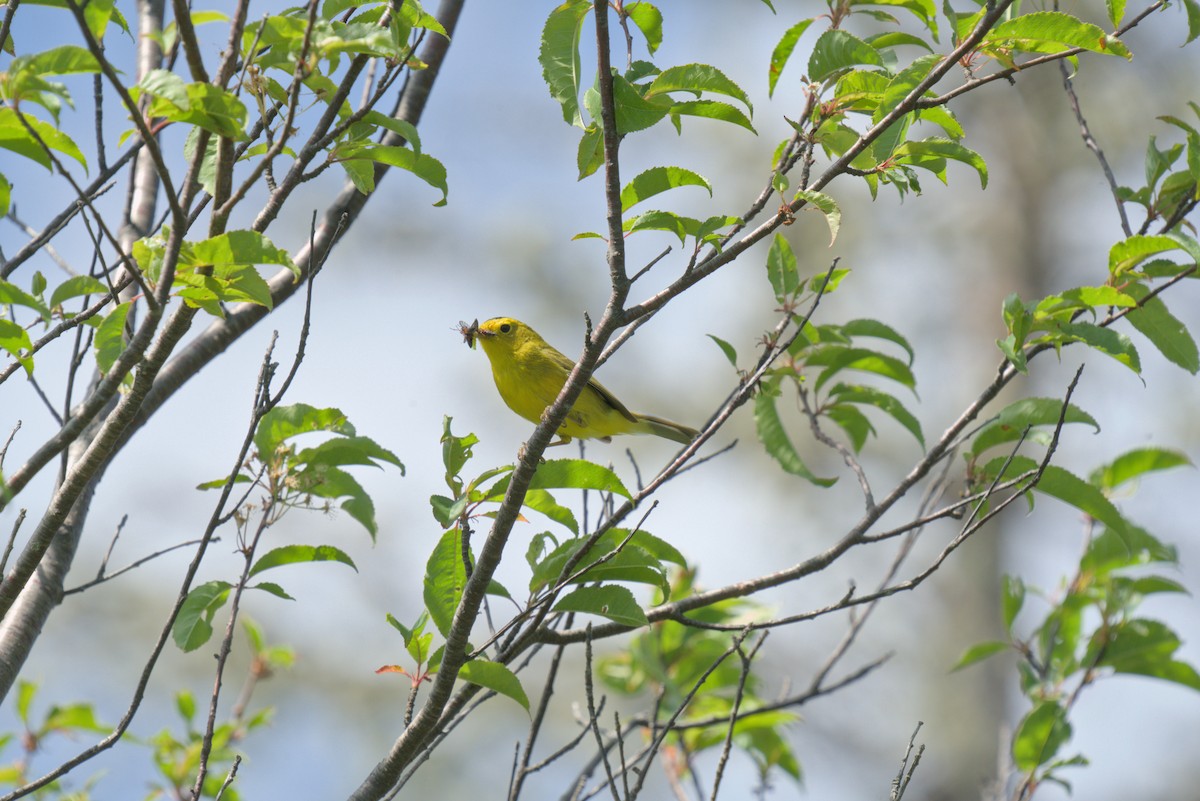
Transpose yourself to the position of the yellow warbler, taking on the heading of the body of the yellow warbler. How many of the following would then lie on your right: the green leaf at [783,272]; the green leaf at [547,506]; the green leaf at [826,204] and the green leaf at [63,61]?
0

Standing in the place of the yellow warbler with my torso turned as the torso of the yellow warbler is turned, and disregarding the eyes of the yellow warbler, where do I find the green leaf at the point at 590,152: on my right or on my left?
on my left

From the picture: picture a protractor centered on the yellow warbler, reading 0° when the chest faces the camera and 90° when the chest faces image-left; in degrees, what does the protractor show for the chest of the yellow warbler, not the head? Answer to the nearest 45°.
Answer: approximately 90°

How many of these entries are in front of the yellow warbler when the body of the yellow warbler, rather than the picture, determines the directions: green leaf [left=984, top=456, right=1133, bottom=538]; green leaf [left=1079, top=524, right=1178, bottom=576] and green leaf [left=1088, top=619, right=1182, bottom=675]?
0

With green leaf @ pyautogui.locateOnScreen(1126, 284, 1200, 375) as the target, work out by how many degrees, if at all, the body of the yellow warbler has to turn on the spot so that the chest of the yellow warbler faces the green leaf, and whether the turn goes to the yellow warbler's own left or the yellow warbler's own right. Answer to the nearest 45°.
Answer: approximately 135° to the yellow warbler's own left

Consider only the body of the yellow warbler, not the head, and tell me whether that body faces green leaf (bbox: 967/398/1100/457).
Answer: no

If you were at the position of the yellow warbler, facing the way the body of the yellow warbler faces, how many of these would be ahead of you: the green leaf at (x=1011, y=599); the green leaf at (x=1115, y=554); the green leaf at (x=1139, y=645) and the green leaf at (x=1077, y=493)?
0

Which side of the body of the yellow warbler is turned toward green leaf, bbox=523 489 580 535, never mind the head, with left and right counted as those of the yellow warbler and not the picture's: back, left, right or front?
left

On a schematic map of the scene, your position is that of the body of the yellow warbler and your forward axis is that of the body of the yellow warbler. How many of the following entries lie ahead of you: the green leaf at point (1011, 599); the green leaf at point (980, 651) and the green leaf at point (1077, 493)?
0
